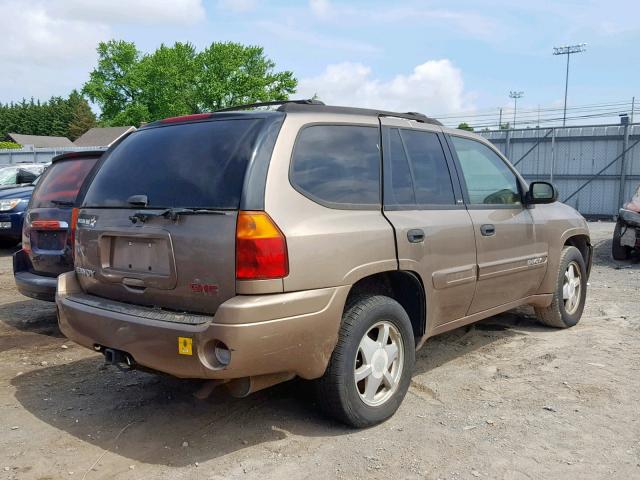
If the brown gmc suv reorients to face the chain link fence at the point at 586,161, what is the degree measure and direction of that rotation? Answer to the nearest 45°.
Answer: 0° — it already faces it

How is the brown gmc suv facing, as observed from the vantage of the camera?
facing away from the viewer and to the right of the viewer

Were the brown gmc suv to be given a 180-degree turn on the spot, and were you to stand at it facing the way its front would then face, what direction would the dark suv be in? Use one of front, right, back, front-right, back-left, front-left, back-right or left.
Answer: right

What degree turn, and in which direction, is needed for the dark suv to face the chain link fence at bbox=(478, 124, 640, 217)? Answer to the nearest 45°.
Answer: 0° — it already faces it

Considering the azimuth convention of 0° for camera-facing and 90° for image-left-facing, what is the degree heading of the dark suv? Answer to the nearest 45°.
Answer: approximately 225°
